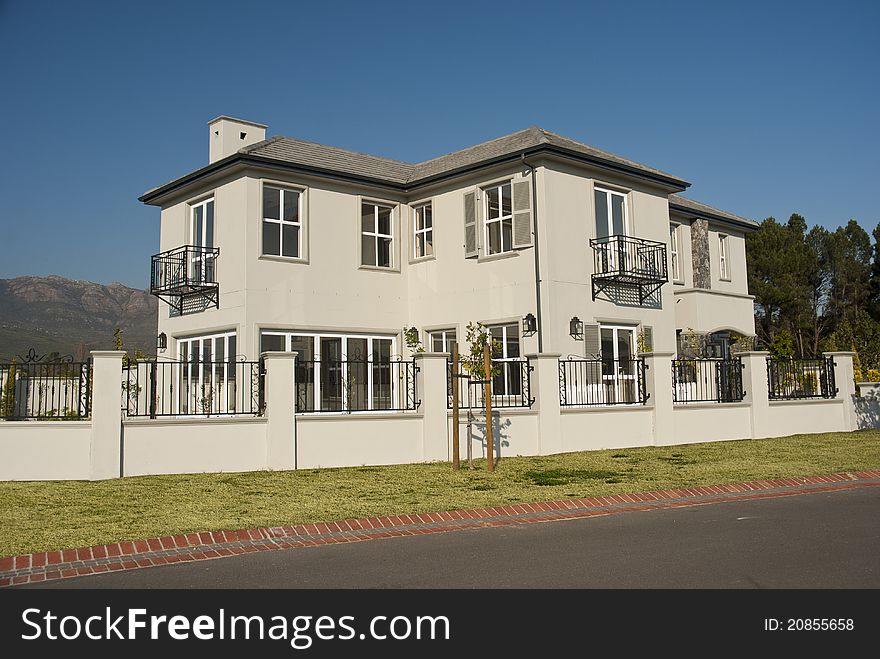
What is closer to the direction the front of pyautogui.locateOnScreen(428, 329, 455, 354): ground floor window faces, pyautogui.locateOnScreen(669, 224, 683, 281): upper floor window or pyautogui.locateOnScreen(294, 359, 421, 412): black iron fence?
the black iron fence

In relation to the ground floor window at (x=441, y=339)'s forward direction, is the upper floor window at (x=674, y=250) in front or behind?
behind

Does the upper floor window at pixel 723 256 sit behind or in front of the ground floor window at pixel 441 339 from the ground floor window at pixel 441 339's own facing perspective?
behind

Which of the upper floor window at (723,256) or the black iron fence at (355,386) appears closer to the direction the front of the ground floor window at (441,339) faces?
the black iron fence

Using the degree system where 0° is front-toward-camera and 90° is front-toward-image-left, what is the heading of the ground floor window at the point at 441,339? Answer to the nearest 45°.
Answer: approximately 45°

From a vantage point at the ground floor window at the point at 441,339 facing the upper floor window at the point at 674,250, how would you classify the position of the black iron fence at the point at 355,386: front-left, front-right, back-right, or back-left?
back-right
